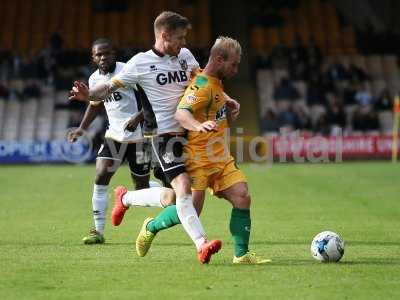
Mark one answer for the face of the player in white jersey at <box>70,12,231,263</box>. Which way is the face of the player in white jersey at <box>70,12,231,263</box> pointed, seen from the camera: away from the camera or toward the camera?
toward the camera

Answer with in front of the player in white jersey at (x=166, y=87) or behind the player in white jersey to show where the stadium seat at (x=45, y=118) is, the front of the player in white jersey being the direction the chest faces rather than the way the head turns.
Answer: behind

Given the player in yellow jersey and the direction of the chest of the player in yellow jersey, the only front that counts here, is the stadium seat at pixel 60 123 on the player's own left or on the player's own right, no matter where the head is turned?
on the player's own left

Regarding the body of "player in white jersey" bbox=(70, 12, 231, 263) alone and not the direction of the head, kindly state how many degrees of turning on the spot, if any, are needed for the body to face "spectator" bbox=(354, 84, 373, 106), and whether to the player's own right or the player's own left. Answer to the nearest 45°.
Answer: approximately 135° to the player's own left

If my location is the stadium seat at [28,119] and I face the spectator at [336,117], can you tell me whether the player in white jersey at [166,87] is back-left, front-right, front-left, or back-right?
front-right

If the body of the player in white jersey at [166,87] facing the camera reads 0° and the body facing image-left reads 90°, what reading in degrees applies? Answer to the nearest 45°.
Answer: approximately 315°

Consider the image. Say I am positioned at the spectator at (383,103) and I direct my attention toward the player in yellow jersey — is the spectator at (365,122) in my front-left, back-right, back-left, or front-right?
front-right

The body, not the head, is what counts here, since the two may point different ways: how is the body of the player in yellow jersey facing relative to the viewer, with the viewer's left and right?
facing to the right of the viewer

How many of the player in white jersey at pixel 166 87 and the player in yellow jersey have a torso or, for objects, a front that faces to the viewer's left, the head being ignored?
0

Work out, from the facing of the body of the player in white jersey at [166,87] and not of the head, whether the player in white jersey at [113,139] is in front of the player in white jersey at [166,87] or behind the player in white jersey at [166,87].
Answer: behind

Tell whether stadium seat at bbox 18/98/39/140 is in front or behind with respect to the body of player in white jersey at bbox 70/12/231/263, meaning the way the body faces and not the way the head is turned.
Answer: behind
